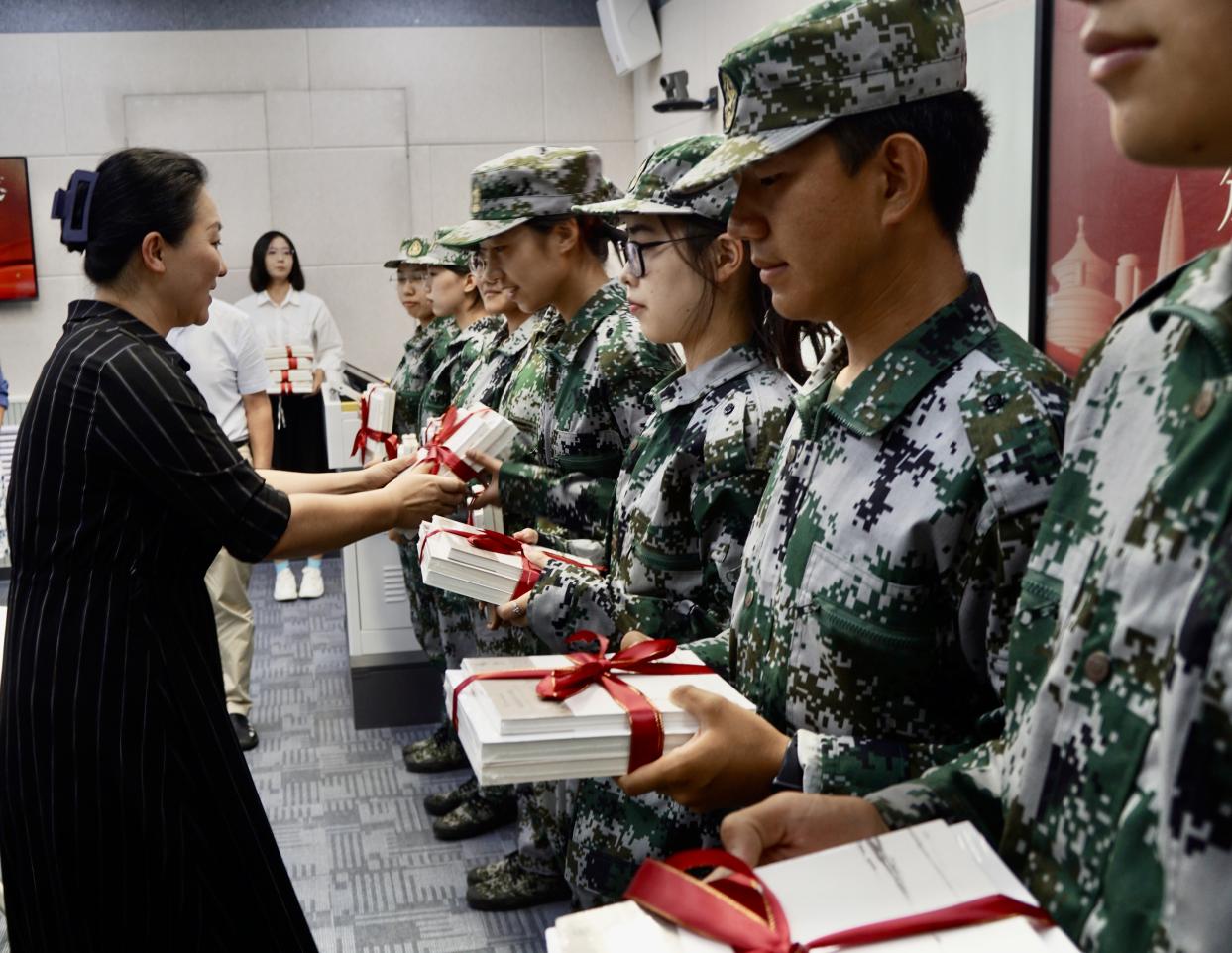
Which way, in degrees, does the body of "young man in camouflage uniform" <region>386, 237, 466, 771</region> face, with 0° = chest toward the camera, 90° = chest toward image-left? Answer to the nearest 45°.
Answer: approximately 45°

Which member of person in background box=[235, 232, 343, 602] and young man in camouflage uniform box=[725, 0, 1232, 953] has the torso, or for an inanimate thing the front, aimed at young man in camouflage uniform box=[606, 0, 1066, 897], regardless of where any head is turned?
the person in background

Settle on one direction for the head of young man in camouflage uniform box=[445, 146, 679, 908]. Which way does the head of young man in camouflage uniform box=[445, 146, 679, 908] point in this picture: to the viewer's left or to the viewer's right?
to the viewer's left

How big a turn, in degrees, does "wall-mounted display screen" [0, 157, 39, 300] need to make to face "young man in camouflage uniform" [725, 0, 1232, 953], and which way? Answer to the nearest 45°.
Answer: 0° — it already faces them

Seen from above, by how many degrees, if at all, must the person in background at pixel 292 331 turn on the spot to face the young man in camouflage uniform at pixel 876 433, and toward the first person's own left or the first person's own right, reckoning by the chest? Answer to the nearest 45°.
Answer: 0° — they already face them

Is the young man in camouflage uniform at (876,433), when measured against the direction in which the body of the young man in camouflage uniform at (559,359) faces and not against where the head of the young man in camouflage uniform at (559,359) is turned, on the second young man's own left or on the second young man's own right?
on the second young man's own left

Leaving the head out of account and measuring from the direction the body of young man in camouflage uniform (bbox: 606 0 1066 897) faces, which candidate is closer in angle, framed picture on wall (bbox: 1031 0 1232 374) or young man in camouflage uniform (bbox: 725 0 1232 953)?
the young man in camouflage uniform

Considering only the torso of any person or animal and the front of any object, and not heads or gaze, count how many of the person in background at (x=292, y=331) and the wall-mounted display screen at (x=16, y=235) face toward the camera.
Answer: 2

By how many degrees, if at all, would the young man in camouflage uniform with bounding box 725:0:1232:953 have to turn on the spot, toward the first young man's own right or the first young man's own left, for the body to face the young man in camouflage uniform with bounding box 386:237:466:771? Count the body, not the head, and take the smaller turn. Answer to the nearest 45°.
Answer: approximately 90° to the first young man's own right
